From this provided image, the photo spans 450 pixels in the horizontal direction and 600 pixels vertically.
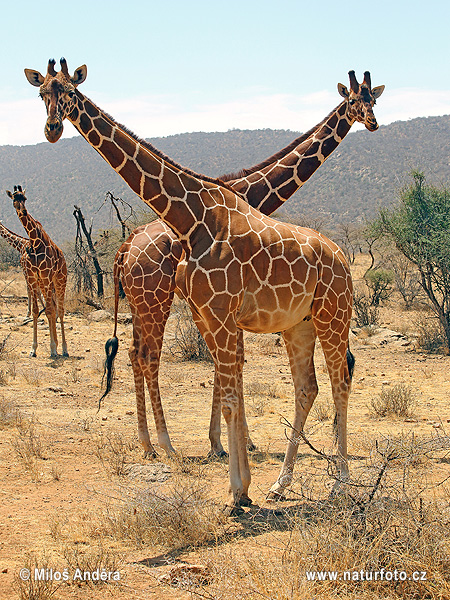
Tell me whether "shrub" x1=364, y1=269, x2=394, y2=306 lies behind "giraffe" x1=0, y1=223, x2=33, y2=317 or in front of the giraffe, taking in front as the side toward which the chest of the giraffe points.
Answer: behind

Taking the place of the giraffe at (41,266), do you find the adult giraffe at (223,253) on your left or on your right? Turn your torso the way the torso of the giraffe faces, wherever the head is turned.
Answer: on your left

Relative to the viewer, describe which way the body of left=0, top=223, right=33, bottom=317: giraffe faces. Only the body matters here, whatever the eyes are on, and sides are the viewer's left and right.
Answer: facing to the left of the viewer

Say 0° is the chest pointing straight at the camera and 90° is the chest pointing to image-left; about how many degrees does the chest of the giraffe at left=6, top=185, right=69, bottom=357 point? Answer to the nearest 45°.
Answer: approximately 45°

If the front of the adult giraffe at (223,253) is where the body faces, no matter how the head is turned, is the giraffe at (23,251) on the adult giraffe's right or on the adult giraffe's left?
on the adult giraffe's right
